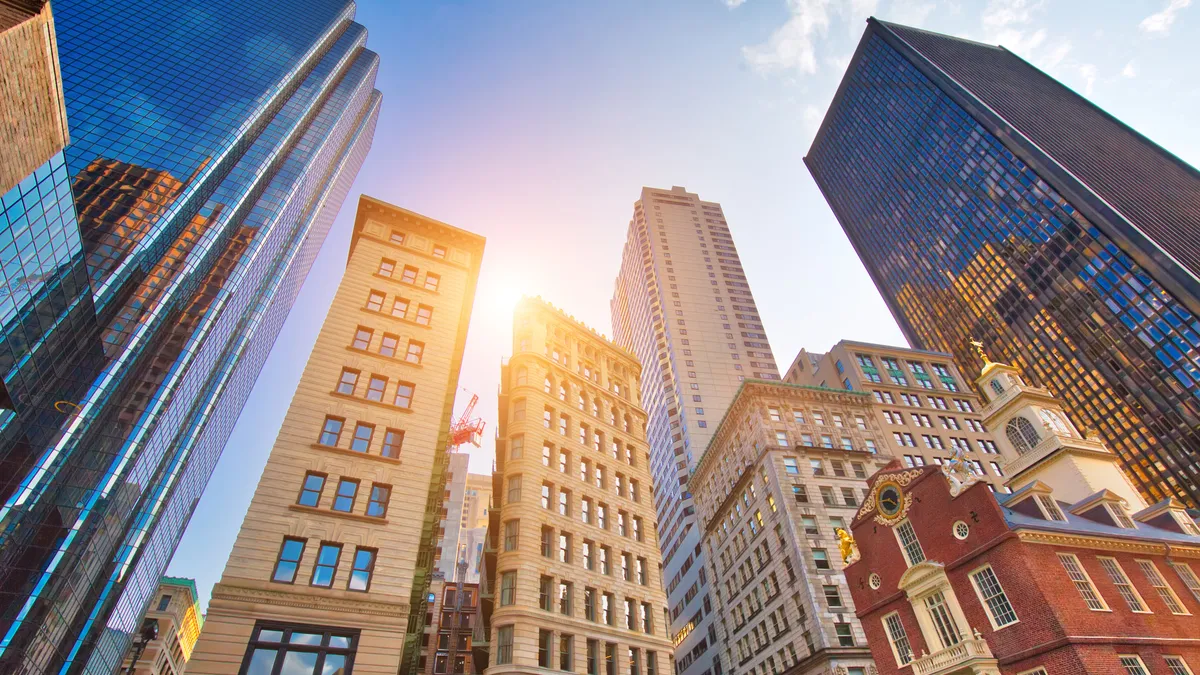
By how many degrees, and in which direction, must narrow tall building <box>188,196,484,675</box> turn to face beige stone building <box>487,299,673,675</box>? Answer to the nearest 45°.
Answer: approximately 90° to its left

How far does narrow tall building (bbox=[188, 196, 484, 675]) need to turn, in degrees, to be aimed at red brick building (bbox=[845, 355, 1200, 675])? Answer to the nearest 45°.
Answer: approximately 45° to its left

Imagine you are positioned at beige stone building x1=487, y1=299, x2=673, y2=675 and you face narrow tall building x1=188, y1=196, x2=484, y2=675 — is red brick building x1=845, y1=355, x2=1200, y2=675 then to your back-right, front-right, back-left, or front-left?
back-left

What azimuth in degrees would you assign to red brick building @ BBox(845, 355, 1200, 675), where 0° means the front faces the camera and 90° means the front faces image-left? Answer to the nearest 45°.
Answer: approximately 45°

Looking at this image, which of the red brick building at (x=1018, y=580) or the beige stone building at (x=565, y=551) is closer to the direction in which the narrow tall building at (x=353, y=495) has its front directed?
the red brick building

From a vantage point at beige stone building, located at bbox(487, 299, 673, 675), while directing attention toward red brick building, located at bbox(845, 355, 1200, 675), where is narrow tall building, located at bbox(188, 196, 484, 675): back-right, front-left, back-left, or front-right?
back-right

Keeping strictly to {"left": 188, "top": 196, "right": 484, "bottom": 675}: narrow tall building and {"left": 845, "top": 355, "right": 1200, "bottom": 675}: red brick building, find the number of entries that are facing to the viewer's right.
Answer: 0

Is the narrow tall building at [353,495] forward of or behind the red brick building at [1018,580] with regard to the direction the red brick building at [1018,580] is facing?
forward

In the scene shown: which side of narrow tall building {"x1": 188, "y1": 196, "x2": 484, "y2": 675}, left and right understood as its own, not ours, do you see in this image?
front
